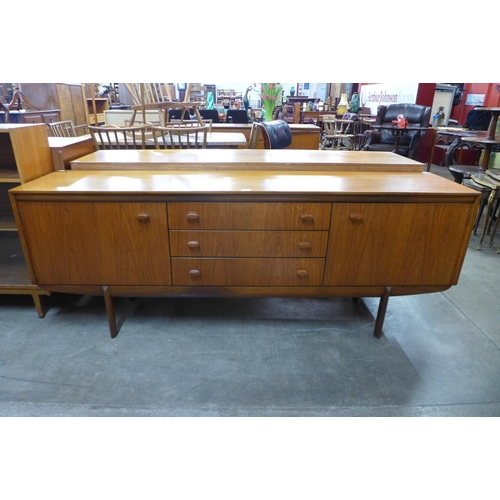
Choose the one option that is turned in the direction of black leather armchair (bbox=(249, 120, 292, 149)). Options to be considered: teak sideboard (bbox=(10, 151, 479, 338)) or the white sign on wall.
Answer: the white sign on wall

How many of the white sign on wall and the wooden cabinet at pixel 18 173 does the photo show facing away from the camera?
0

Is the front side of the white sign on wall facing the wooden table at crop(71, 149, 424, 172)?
yes

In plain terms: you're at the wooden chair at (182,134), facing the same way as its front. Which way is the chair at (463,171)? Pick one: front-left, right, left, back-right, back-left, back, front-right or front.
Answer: right

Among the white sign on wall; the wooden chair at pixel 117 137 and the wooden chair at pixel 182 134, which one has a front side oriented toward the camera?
the white sign on wall

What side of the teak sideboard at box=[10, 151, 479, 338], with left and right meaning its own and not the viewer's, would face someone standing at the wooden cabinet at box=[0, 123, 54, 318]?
right

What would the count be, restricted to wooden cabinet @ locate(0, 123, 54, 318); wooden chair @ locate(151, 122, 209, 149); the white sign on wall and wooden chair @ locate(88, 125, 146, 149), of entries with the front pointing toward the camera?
2

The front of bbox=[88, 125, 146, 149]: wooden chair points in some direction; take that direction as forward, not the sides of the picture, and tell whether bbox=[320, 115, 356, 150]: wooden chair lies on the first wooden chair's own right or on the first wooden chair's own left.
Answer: on the first wooden chair's own right

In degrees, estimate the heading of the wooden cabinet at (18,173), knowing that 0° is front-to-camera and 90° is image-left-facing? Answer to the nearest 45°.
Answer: approximately 0°

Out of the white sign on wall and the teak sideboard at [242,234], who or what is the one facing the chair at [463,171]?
the white sign on wall

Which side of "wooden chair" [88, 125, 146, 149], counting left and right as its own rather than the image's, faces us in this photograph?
back

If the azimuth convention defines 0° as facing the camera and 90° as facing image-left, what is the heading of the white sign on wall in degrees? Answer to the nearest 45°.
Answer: approximately 0°

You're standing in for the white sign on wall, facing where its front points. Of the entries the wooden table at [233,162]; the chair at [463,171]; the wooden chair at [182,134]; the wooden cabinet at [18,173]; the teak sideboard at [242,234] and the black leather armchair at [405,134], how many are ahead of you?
6

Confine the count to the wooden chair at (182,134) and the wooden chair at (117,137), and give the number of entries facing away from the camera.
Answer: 2
